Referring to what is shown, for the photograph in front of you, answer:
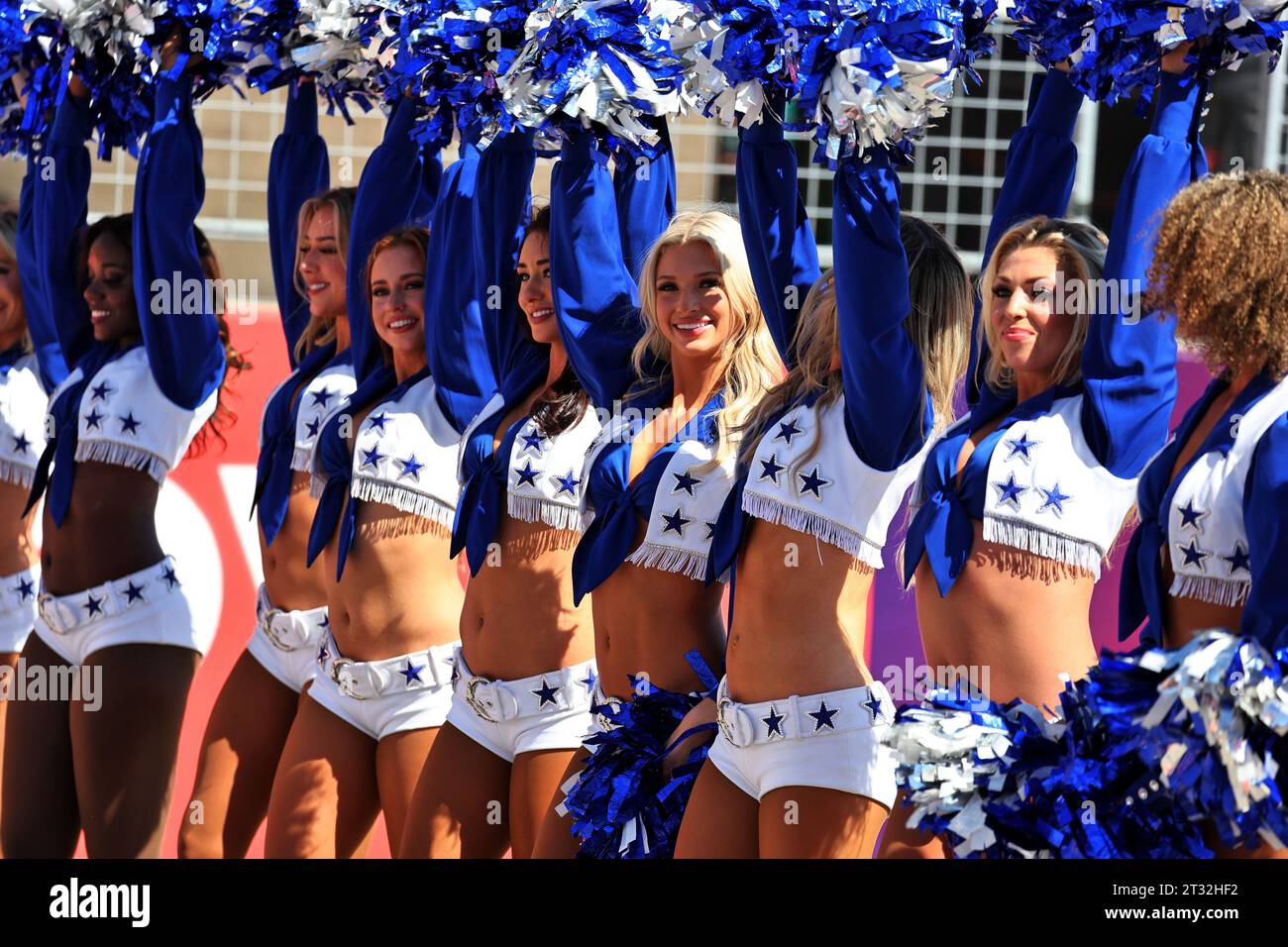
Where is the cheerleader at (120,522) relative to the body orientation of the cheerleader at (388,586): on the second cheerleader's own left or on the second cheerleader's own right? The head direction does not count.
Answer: on the second cheerleader's own right

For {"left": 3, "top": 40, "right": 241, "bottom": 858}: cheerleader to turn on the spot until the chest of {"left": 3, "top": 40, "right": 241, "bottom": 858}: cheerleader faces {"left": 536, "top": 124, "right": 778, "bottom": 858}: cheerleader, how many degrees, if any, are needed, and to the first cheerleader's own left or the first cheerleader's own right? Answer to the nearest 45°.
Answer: approximately 90° to the first cheerleader's own left

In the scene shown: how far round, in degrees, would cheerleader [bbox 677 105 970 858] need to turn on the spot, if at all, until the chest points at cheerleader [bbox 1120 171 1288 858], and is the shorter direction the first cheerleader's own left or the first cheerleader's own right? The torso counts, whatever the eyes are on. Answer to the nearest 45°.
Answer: approximately 90° to the first cheerleader's own left

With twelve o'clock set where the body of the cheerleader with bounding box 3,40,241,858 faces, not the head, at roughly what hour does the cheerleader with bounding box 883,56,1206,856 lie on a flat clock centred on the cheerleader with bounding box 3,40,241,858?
the cheerleader with bounding box 883,56,1206,856 is roughly at 9 o'clock from the cheerleader with bounding box 3,40,241,858.

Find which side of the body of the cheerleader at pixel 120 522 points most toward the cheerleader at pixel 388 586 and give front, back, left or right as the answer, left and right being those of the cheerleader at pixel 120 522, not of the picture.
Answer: left

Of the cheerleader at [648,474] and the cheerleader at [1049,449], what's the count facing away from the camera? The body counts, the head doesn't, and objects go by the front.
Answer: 0

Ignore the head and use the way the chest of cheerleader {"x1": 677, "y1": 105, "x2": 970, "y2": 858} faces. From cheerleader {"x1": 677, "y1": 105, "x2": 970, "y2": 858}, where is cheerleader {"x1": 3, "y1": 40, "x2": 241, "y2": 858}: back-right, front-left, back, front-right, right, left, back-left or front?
right

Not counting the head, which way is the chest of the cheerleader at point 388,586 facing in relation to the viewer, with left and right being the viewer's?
facing the viewer and to the left of the viewer

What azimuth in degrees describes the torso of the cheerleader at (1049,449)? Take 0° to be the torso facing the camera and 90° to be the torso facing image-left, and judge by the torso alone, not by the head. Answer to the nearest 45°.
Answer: approximately 45°

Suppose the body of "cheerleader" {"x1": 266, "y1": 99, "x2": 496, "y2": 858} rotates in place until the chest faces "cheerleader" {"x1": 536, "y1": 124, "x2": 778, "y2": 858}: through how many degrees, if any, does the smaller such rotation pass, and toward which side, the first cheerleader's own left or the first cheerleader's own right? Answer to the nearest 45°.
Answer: approximately 90° to the first cheerleader's own left

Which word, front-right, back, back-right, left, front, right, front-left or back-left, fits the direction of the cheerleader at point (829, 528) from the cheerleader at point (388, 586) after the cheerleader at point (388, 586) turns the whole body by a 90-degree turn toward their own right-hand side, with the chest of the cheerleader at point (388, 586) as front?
back

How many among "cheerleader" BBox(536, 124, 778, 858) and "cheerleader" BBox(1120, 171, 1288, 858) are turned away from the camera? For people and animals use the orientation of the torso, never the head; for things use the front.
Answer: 0

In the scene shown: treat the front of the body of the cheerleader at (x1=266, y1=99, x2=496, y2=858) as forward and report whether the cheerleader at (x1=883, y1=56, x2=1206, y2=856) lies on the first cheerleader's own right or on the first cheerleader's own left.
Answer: on the first cheerleader's own left
